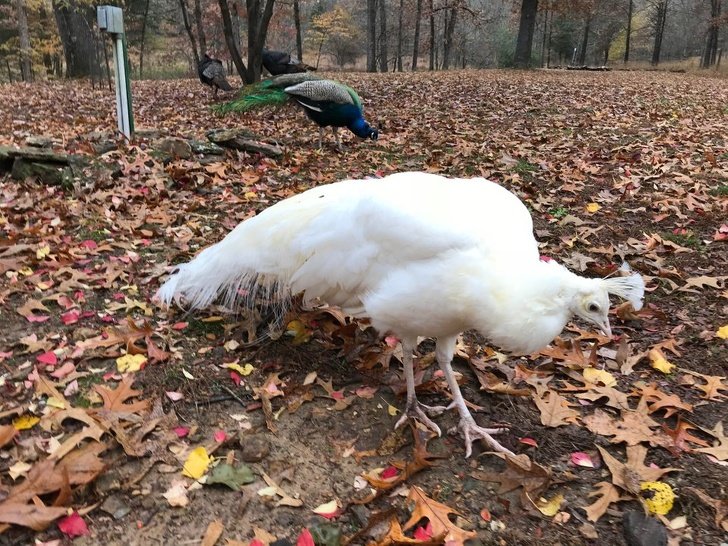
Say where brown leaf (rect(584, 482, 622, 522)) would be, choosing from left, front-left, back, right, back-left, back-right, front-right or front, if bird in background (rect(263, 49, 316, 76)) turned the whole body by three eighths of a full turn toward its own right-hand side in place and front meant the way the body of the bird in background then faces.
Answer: back-right

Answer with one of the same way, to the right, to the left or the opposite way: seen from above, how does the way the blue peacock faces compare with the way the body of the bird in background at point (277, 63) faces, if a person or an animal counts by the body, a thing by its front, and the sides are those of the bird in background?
the opposite way

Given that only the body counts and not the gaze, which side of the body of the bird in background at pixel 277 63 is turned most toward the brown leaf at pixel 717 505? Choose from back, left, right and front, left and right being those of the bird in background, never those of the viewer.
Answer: left

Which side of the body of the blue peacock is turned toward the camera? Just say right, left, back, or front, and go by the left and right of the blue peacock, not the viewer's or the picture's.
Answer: right

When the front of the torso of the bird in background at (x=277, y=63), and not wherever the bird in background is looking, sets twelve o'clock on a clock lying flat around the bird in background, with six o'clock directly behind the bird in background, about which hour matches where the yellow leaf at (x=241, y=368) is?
The yellow leaf is roughly at 9 o'clock from the bird in background.

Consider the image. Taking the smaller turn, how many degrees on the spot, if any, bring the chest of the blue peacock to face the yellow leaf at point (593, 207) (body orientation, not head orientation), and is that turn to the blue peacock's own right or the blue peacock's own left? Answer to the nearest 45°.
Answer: approximately 45° to the blue peacock's own right

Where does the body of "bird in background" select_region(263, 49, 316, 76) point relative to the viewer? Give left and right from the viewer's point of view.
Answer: facing to the left of the viewer
